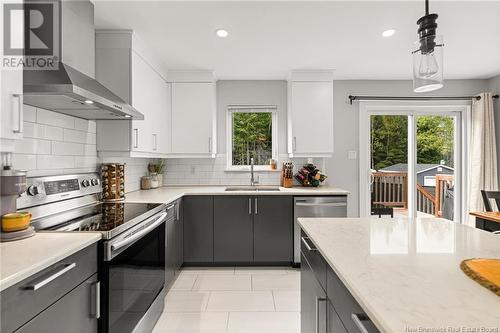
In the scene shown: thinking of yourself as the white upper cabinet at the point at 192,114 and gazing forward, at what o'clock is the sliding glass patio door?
The sliding glass patio door is roughly at 9 o'clock from the white upper cabinet.

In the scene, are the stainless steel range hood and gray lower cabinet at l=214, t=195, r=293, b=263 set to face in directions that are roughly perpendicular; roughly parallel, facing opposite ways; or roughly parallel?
roughly perpendicular

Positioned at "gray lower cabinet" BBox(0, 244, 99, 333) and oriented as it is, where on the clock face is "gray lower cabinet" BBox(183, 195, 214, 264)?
"gray lower cabinet" BBox(183, 195, 214, 264) is roughly at 9 o'clock from "gray lower cabinet" BBox(0, 244, 99, 333).

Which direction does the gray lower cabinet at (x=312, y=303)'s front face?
to the viewer's left

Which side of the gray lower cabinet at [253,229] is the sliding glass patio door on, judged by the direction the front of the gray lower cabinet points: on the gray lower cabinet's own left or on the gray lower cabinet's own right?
on the gray lower cabinet's own left

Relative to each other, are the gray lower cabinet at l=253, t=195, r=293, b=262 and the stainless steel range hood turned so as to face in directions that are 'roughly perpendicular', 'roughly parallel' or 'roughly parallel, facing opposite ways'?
roughly perpendicular

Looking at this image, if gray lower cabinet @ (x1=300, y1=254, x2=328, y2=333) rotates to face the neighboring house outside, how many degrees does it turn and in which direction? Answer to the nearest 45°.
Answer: approximately 135° to its right

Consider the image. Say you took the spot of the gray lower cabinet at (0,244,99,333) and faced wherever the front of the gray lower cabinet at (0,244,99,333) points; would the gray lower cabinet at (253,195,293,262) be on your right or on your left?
on your left

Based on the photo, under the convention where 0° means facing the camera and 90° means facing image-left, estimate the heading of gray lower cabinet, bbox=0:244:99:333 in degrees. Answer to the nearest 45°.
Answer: approximately 315°

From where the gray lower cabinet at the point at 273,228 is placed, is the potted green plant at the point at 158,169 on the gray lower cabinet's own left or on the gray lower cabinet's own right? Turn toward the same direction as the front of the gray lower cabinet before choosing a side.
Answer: on the gray lower cabinet's own right

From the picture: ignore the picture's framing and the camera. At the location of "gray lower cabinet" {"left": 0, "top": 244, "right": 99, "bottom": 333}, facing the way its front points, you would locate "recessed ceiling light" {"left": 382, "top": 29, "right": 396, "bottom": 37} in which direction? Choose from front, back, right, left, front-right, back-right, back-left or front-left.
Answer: front-left

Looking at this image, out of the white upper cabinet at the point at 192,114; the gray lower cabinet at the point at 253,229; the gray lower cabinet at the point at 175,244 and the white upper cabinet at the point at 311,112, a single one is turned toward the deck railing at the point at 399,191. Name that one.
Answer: the gray lower cabinet at the point at 175,244
